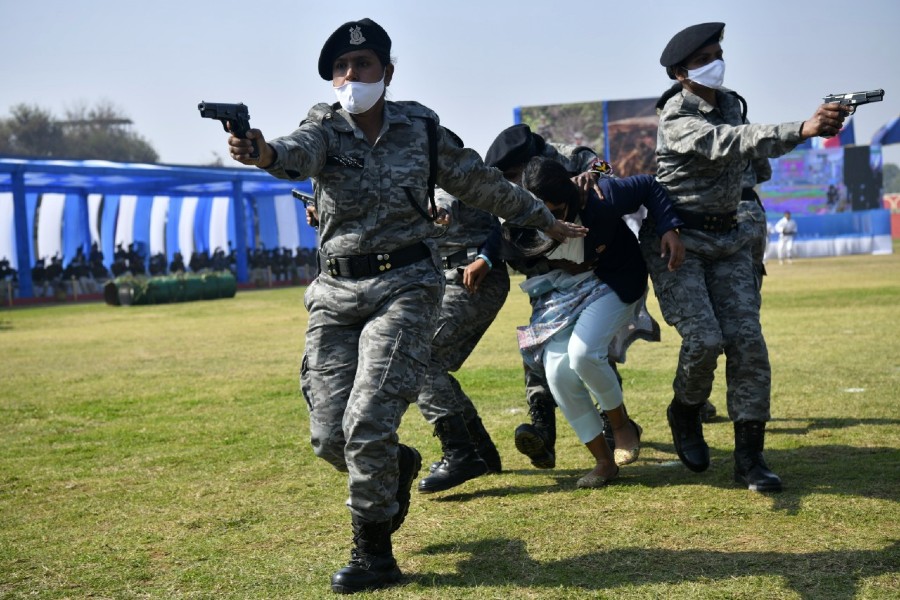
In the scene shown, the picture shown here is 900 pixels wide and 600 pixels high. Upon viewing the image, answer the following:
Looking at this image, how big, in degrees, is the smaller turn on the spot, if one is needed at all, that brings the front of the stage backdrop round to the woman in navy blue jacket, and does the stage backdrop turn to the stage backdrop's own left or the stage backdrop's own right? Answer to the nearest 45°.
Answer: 0° — it already faces them

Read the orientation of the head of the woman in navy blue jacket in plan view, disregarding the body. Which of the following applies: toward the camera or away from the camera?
toward the camera

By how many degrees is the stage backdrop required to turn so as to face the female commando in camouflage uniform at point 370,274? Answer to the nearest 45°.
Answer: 0° — it already faces them

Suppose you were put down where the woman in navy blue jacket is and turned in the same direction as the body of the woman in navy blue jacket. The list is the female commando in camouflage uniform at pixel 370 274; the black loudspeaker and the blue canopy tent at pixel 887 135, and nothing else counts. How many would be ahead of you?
1

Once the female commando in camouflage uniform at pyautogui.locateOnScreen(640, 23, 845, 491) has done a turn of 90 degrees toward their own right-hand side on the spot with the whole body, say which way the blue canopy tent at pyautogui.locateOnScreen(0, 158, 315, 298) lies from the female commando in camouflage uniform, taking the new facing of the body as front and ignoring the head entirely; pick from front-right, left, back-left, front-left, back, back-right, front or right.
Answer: right

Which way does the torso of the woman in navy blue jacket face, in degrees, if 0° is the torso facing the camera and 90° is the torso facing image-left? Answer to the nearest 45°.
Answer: approximately 45°

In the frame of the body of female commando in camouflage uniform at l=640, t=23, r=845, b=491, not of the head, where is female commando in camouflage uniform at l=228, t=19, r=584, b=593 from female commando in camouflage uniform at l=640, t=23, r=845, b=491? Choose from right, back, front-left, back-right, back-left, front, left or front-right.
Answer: right

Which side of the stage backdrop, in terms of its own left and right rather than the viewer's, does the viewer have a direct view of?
front

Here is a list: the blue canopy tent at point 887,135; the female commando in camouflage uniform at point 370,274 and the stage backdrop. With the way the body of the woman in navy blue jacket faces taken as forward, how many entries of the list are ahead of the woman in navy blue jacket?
1

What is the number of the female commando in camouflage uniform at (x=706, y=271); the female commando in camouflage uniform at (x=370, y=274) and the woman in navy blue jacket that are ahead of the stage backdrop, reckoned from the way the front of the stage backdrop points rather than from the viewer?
3

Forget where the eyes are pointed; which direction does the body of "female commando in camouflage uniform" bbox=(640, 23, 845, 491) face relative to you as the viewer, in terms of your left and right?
facing the viewer and to the right of the viewer

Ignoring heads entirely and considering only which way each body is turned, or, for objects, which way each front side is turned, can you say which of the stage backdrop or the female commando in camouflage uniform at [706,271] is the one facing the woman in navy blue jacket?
the stage backdrop

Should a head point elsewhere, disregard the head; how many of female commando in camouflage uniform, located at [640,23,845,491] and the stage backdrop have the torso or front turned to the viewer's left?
0

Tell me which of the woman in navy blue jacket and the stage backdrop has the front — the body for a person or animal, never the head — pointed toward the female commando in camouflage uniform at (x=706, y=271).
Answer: the stage backdrop
